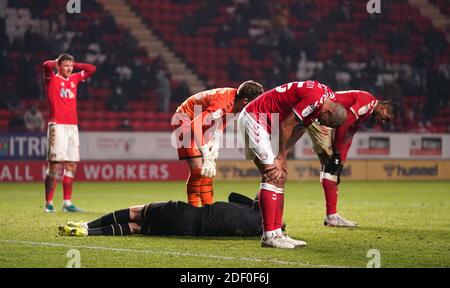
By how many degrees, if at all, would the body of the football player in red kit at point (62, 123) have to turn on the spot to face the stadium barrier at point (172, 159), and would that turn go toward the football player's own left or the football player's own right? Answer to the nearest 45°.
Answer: approximately 135° to the football player's own left

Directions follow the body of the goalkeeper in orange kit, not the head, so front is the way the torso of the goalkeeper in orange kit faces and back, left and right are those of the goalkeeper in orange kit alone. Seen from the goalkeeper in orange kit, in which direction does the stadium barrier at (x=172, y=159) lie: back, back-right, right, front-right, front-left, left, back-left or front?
left

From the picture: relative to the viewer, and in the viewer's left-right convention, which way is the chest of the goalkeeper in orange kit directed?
facing to the right of the viewer

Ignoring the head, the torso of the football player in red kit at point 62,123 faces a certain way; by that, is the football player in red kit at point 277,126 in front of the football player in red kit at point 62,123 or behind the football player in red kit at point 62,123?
in front

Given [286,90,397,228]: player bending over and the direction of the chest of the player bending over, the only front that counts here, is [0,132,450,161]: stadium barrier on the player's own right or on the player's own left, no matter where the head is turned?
on the player's own left

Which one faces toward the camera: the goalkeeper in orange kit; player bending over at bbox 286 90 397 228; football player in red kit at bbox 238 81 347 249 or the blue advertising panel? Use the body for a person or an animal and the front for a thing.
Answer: the blue advertising panel

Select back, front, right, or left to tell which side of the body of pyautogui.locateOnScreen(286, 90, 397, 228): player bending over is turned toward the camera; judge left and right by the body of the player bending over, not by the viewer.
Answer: right

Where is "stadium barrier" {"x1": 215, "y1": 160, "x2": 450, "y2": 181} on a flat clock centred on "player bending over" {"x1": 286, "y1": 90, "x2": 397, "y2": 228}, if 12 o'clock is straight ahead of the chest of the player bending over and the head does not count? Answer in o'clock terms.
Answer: The stadium barrier is roughly at 9 o'clock from the player bending over.

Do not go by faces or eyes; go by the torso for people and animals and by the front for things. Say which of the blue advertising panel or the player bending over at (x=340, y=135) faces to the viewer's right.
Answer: the player bending over

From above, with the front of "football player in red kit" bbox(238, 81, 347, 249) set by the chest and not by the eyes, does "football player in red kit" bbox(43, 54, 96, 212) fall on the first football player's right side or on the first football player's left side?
on the first football player's left side

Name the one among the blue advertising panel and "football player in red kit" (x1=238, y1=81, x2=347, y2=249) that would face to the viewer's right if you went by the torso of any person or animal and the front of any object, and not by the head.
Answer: the football player in red kit

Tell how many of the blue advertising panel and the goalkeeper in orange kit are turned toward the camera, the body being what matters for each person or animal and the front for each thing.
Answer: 1
